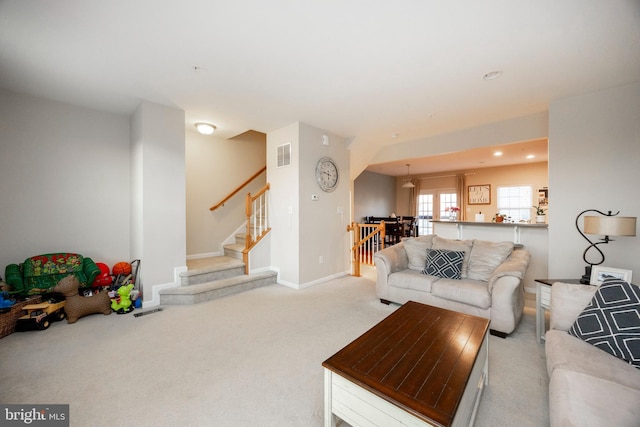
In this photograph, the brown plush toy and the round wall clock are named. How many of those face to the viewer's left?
1

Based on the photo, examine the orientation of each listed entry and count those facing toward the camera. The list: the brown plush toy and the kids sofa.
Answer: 1

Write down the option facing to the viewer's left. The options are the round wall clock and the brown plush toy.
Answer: the brown plush toy

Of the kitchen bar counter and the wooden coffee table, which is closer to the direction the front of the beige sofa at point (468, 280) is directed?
the wooden coffee table

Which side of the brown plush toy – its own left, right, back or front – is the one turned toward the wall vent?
back

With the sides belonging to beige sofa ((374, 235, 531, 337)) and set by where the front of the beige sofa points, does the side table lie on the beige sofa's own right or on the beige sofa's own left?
on the beige sofa's own left

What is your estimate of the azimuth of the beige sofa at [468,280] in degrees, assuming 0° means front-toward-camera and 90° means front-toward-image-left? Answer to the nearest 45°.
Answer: approximately 45°

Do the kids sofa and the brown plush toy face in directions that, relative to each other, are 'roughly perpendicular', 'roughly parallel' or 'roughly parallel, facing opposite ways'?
roughly perpendicular

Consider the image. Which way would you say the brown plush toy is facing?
to the viewer's left

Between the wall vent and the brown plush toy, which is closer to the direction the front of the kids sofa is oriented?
the brown plush toy

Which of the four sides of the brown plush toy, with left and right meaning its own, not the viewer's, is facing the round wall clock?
back
